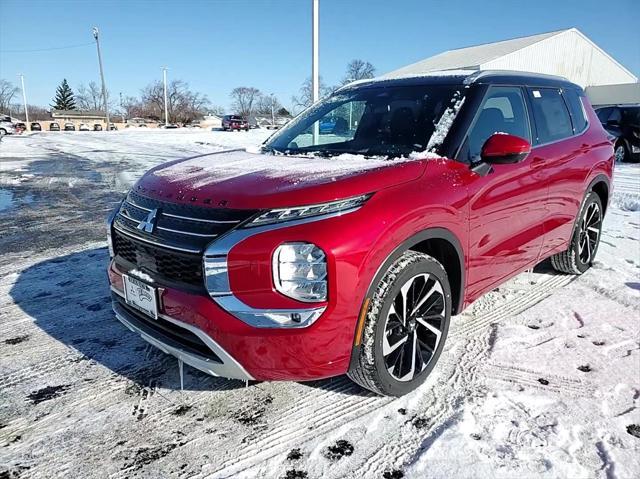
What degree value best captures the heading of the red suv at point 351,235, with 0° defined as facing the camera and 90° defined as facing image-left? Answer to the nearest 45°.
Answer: approximately 45°

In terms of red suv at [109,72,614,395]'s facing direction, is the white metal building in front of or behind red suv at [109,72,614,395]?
behind

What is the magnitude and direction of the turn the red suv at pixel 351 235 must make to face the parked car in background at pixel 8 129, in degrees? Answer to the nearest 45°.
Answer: approximately 90° to its right

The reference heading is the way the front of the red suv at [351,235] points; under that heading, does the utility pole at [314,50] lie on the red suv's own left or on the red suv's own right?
on the red suv's own right

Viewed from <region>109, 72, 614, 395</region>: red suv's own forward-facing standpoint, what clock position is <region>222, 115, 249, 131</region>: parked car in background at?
The parked car in background is roughly at 4 o'clock from the red suv.

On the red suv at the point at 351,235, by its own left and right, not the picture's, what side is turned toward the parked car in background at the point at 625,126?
back
